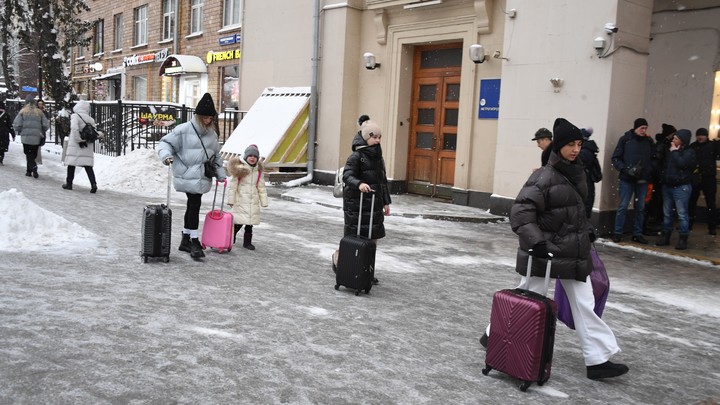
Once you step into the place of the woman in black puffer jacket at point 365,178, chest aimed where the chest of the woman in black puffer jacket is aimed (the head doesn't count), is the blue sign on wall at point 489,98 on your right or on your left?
on your left

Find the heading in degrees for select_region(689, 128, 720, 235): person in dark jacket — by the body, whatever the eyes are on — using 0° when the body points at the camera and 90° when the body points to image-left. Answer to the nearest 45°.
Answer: approximately 45°

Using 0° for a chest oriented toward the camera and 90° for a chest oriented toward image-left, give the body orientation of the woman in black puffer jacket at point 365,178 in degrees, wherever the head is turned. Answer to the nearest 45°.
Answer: approximately 315°

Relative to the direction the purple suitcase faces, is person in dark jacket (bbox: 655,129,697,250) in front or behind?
behind
